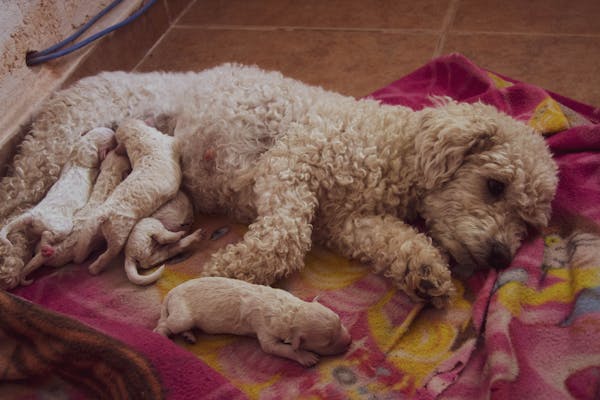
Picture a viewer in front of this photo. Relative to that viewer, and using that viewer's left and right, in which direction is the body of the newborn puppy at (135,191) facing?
facing away from the viewer

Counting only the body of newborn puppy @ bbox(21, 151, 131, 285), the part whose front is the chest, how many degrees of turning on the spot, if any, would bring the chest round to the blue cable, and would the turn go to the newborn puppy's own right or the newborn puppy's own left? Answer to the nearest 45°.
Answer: approximately 45° to the newborn puppy's own left

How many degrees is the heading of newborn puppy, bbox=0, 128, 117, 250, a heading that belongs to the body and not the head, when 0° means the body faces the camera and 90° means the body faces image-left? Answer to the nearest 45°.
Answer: approximately 225°

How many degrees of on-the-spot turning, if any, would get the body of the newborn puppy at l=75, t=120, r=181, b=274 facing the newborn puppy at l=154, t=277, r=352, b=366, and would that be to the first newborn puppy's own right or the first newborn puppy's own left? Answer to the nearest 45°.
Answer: approximately 180°

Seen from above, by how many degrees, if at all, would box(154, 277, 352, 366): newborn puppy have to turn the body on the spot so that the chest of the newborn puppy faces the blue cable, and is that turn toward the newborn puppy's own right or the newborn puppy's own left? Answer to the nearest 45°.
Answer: approximately 90° to the newborn puppy's own left

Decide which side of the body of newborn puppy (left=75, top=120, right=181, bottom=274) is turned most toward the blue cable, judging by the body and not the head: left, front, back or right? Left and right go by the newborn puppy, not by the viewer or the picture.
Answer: front

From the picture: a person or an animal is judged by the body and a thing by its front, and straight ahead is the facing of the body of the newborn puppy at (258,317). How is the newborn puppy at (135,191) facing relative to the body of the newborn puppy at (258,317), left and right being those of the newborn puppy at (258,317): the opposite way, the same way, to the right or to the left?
to the left

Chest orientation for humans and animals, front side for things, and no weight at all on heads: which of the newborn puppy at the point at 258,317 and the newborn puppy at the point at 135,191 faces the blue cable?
the newborn puppy at the point at 135,191

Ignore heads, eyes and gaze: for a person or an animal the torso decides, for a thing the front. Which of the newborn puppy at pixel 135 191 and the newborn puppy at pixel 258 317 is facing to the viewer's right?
the newborn puppy at pixel 258 317

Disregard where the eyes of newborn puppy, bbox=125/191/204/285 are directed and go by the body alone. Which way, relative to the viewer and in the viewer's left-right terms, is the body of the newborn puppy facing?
facing away from the viewer and to the right of the viewer

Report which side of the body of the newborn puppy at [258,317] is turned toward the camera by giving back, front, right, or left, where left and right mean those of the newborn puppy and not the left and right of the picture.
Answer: right

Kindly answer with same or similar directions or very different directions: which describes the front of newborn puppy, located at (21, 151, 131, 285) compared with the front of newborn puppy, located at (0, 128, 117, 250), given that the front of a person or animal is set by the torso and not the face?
same or similar directions

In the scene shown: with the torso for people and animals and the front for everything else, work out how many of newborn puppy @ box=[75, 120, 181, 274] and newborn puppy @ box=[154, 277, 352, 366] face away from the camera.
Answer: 1

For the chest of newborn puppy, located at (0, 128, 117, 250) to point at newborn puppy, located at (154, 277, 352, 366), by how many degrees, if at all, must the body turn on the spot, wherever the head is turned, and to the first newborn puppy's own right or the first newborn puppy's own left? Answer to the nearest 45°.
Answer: approximately 90° to the first newborn puppy's own right
